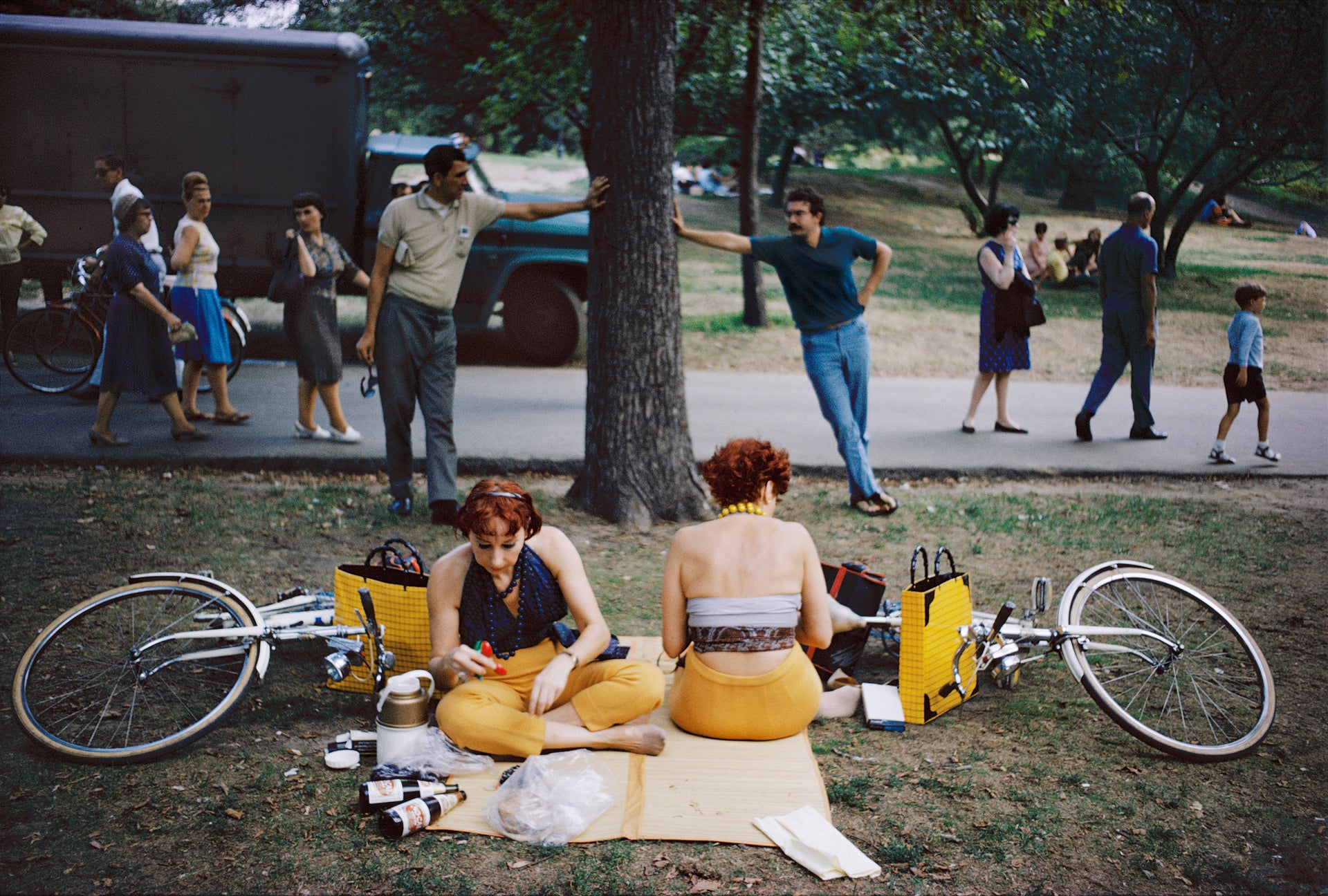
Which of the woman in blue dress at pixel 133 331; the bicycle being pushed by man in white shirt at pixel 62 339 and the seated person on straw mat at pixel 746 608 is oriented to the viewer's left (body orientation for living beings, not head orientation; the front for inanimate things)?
the bicycle being pushed by man in white shirt

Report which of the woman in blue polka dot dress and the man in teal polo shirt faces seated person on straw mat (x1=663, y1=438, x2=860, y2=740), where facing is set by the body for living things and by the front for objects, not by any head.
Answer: the man in teal polo shirt

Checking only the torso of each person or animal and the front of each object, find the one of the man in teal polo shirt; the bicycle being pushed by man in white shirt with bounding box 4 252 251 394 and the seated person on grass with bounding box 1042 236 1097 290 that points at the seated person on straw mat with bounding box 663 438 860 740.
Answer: the man in teal polo shirt

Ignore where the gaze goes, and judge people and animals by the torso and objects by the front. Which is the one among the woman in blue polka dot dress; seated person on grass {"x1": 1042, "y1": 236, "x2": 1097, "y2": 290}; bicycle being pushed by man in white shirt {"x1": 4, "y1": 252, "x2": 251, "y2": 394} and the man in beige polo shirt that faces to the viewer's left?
the bicycle being pushed by man in white shirt

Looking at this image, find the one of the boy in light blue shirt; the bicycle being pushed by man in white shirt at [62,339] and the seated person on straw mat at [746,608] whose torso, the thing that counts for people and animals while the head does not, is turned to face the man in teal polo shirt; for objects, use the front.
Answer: the seated person on straw mat

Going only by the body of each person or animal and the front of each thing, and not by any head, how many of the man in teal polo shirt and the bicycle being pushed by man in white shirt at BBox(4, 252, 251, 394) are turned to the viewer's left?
1

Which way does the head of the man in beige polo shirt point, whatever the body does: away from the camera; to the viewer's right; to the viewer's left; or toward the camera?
to the viewer's right
